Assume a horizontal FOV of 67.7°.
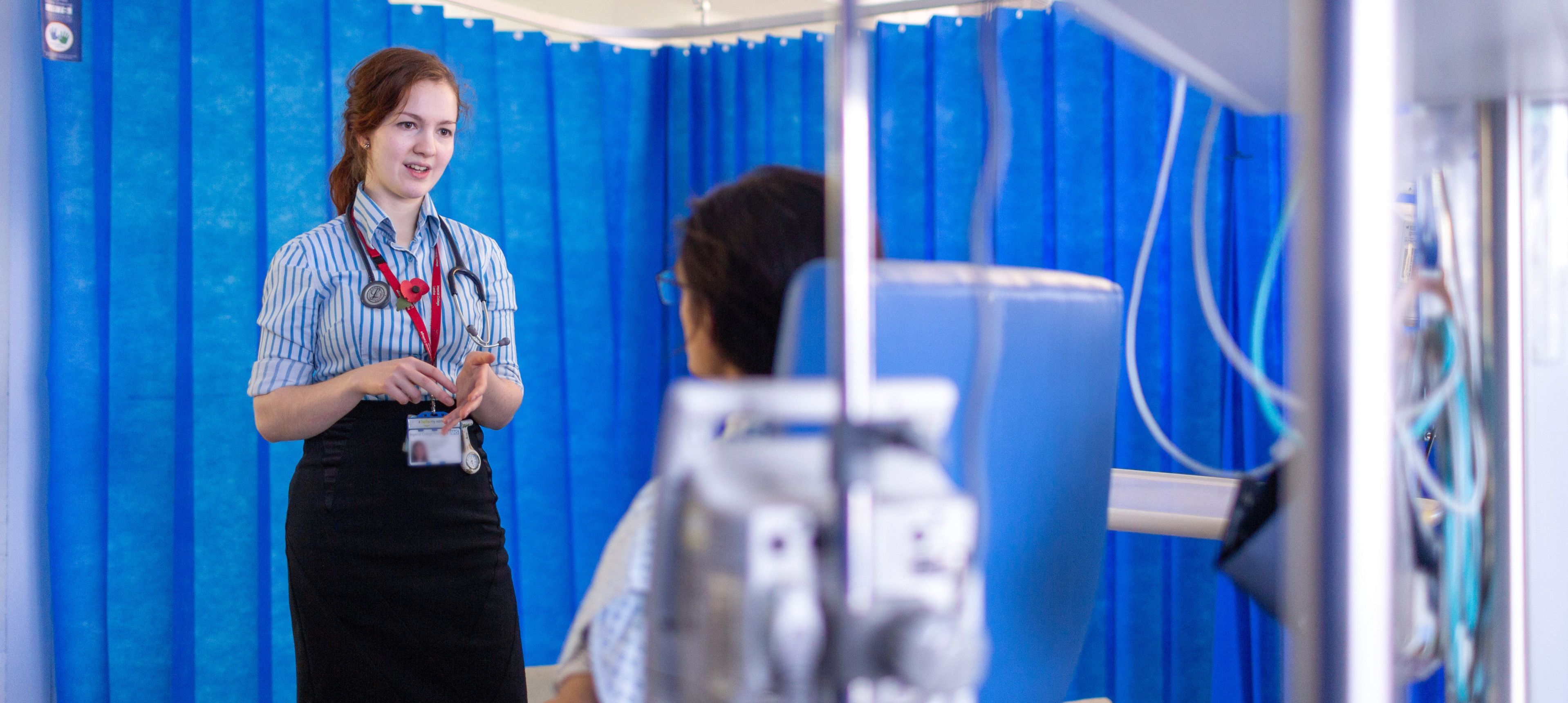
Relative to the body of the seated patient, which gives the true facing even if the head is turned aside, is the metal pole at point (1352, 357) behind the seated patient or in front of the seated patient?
behind

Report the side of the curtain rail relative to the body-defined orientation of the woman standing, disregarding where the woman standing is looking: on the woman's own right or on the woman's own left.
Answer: on the woman's own left

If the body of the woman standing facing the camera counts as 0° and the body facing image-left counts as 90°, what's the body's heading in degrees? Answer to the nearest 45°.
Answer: approximately 315°

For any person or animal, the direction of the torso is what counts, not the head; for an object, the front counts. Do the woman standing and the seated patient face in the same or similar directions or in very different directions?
very different directions

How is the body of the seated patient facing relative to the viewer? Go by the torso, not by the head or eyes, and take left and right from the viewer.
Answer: facing away from the viewer and to the left of the viewer

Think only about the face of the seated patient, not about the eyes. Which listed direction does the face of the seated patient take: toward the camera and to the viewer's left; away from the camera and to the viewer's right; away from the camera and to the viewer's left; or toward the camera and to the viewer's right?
away from the camera and to the viewer's left
